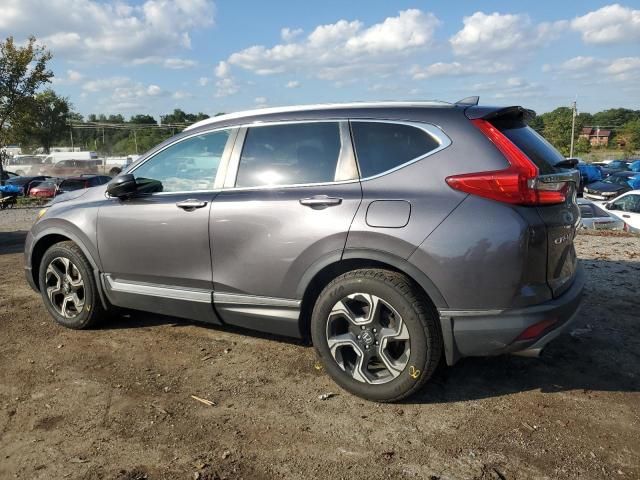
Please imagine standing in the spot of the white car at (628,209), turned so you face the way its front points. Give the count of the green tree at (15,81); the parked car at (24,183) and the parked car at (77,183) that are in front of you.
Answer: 3

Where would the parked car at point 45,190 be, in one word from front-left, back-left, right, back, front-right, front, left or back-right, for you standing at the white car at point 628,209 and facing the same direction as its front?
front

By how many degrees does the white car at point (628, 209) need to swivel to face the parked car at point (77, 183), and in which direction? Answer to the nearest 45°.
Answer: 0° — it already faces it

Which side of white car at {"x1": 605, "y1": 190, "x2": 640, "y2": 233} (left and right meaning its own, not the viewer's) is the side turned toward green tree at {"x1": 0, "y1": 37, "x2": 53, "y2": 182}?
front

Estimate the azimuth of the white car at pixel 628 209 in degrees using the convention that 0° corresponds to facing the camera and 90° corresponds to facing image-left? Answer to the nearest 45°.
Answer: approximately 90°

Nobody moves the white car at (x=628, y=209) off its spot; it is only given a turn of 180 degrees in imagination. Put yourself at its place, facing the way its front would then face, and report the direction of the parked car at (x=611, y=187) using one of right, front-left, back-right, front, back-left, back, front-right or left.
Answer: left

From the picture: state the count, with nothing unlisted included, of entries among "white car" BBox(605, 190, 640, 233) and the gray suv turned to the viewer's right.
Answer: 0

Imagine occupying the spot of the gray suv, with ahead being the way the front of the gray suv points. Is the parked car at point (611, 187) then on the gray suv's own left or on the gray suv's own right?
on the gray suv's own right

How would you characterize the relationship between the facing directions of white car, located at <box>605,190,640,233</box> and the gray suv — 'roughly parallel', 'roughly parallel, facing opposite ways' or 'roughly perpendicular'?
roughly parallel

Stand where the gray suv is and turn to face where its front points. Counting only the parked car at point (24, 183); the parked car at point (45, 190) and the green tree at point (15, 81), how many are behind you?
0

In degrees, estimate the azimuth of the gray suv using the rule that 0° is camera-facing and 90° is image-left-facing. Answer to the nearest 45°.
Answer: approximately 135°

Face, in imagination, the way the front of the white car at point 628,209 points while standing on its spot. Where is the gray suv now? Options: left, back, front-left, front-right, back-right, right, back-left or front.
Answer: left

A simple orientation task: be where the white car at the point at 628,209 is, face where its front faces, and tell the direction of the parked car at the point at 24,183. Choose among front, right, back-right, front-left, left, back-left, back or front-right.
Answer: front

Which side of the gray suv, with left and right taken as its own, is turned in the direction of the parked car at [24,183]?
front
